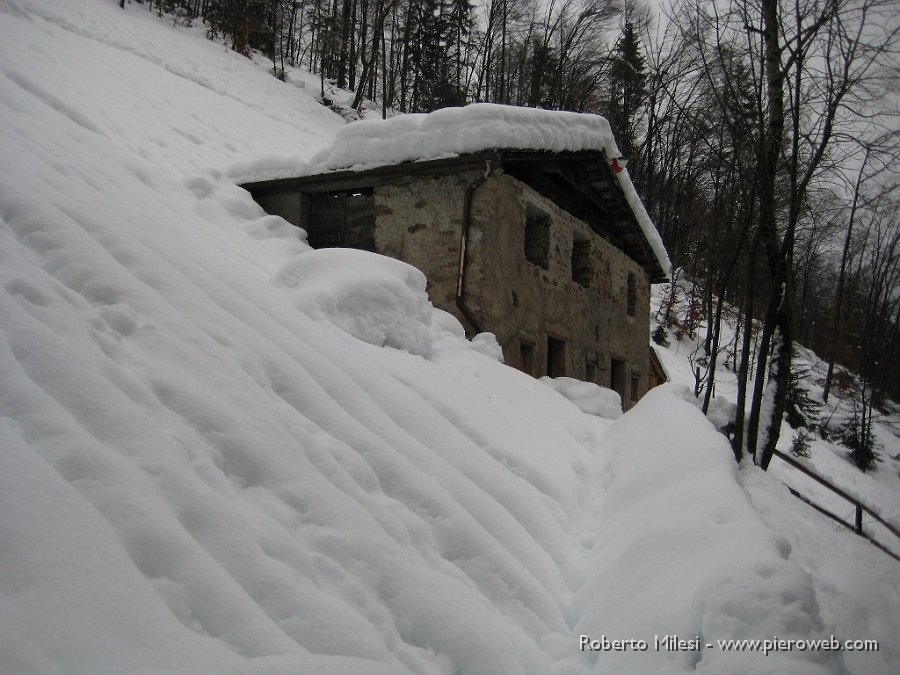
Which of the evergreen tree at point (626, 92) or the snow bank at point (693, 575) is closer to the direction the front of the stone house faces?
the snow bank

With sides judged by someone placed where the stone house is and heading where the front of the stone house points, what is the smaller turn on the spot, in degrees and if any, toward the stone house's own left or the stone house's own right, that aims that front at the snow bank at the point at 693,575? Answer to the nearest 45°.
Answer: approximately 45° to the stone house's own right

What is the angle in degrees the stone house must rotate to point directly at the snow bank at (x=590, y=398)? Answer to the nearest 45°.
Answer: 0° — it already faces it

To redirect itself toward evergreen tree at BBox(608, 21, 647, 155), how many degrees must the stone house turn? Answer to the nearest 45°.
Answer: approximately 135° to its left

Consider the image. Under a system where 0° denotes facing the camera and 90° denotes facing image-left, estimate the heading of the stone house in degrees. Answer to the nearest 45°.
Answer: approximately 315°

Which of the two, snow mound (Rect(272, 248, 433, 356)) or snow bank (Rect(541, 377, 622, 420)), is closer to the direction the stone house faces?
the snow bank

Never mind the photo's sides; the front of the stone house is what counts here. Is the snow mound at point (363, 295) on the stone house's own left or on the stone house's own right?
on the stone house's own right
